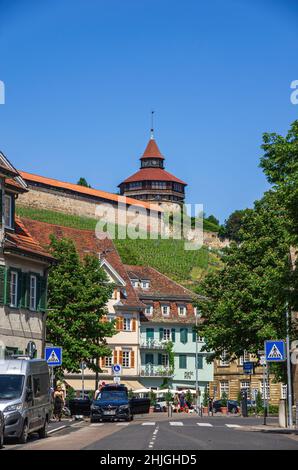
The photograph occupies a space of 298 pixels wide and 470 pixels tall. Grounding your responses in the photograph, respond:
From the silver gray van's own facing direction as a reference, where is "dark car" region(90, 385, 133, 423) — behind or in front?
behind

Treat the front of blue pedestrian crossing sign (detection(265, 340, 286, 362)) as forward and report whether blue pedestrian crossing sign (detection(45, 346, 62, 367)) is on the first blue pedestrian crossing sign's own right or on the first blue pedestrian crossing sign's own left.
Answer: on the first blue pedestrian crossing sign's own right

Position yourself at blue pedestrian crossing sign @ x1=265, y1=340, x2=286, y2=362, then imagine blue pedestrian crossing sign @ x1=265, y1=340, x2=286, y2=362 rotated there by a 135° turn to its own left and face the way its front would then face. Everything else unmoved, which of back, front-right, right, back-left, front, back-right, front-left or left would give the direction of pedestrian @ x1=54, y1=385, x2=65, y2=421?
left

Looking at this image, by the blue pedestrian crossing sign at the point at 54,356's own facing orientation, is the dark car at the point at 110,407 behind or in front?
behind

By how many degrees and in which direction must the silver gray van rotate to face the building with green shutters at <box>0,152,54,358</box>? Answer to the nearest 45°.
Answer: approximately 135° to its right

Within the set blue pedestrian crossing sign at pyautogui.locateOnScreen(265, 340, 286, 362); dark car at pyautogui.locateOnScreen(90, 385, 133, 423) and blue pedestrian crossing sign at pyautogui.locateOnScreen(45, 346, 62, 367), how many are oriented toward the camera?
3

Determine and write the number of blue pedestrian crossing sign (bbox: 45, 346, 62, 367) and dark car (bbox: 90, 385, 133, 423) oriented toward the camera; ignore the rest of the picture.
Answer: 2

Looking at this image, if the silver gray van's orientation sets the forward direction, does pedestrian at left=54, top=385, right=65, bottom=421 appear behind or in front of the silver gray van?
behind
